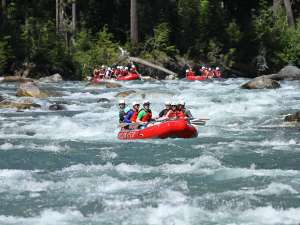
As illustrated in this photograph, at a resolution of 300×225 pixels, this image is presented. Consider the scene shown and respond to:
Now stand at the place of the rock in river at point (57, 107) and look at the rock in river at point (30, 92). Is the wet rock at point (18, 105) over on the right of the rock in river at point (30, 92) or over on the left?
left

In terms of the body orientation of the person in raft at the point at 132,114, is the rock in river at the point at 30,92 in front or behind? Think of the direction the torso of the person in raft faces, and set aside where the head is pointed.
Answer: behind

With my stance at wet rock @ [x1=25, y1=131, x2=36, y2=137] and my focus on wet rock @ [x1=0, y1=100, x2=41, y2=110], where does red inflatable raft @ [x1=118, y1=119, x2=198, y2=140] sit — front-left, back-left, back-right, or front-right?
back-right

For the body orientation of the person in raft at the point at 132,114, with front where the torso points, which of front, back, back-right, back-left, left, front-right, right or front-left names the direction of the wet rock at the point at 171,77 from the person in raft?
back-left

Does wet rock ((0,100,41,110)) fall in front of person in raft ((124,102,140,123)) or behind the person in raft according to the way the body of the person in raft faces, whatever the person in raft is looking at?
behind

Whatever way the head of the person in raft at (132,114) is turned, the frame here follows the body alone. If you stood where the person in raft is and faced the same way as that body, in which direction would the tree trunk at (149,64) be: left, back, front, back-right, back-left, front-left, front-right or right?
back-left

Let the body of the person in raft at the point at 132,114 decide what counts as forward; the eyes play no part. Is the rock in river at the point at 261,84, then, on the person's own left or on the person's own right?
on the person's own left
